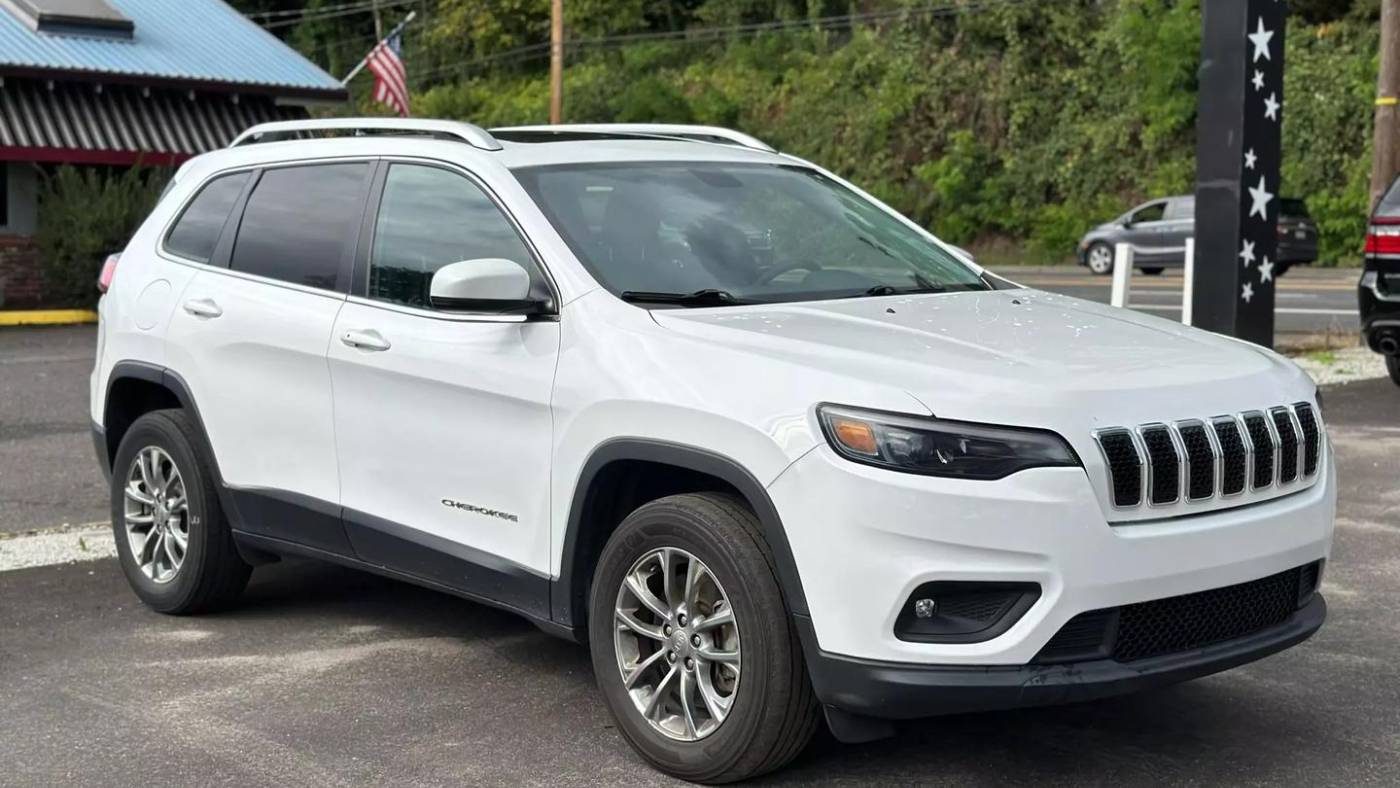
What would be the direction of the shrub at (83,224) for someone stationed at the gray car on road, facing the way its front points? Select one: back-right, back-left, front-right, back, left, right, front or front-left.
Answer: front-left

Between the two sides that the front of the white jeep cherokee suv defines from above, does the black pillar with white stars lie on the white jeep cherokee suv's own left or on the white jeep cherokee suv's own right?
on the white jeep cherokee suv's own left

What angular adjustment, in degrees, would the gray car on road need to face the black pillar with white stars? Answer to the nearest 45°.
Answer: approximately 90° to its left

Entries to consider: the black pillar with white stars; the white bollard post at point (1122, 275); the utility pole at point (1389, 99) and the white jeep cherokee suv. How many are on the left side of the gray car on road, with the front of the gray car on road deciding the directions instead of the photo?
4

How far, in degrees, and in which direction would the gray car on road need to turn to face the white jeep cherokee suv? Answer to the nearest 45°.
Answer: approximately 90° to its left

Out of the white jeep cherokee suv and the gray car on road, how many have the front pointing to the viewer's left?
1

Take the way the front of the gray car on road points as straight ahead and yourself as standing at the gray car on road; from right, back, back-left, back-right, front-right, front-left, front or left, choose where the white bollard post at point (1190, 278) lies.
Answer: left

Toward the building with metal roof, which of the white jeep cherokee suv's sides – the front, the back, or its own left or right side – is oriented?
back

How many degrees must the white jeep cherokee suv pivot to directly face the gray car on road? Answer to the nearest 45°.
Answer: approximately 135° to its left

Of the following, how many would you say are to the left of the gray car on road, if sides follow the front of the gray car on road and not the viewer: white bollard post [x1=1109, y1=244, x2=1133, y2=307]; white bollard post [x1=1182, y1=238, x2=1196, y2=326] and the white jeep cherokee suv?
3

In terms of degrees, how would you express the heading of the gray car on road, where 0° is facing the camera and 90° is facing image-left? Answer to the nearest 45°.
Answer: approximately 90°

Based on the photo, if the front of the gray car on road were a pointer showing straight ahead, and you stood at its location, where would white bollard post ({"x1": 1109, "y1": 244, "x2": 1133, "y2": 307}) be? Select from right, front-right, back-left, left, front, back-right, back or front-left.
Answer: left

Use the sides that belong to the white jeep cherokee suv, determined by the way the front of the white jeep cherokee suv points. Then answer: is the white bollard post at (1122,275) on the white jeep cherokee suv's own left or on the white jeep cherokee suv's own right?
on the white jeep cherokee suv's own left
